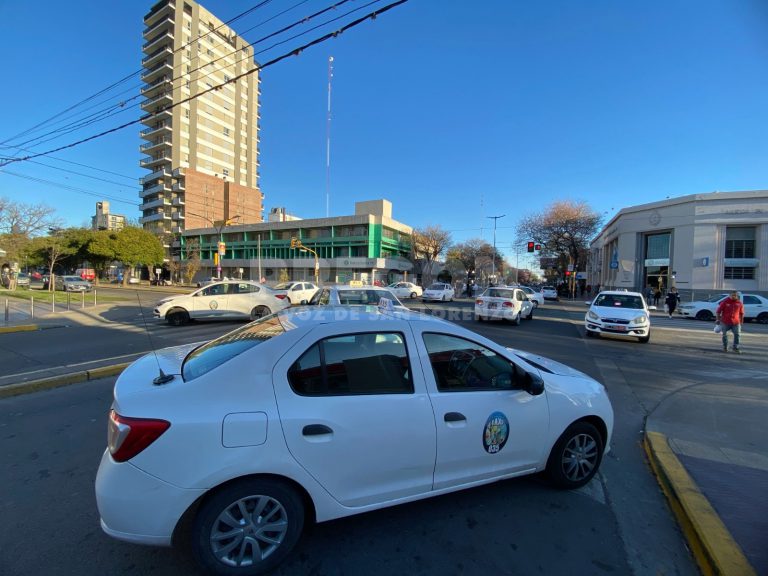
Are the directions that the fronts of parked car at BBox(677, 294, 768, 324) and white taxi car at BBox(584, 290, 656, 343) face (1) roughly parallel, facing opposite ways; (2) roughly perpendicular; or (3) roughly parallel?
roughly perpendicular

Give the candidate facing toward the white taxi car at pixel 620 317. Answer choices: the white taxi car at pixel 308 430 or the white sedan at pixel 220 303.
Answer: the white taxi car at pixel 308 430

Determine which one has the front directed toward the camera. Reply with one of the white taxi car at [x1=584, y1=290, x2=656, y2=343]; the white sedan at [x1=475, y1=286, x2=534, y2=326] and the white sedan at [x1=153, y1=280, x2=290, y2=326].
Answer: the white taxi car

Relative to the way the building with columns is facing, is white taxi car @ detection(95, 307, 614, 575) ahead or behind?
ahead

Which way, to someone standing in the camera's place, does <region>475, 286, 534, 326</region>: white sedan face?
facing away from the viewer and to the right of the viewer

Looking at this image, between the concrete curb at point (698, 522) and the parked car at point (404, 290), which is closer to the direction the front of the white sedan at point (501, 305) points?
the parked car

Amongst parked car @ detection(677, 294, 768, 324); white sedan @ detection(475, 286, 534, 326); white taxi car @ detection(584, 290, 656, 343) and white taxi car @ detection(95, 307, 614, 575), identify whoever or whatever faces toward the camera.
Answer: white taxi car @ detection(584, 290, 656, 343)

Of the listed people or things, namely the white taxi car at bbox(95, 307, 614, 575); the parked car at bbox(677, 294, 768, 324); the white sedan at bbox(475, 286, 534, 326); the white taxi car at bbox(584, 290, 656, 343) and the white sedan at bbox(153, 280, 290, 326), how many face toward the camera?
1

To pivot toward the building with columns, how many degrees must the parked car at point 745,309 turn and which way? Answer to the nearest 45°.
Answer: approximately 90° to its right

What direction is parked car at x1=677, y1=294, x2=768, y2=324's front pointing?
to the viewer's left

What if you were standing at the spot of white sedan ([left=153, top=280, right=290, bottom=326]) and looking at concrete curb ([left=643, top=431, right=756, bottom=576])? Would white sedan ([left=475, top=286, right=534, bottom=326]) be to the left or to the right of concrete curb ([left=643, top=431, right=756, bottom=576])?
left

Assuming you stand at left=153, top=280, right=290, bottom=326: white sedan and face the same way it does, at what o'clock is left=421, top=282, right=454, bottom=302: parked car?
The parked car is roughly at 5 o'clock from the white sedan.

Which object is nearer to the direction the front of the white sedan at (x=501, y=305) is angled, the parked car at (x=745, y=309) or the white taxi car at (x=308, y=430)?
the parked car

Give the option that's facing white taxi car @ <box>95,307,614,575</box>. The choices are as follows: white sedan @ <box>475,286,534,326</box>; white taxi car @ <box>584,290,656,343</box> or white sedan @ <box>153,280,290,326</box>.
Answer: white taxi car @ <box>584,290,656,343</box>

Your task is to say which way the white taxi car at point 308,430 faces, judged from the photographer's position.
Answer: facing away from the viewer and to the right of the viewer

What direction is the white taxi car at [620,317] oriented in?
toward the camera

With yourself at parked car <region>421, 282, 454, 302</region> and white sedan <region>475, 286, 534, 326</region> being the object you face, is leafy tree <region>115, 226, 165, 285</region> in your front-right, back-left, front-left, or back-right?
back-right

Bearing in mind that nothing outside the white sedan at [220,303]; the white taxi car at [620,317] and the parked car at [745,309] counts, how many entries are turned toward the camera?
1
